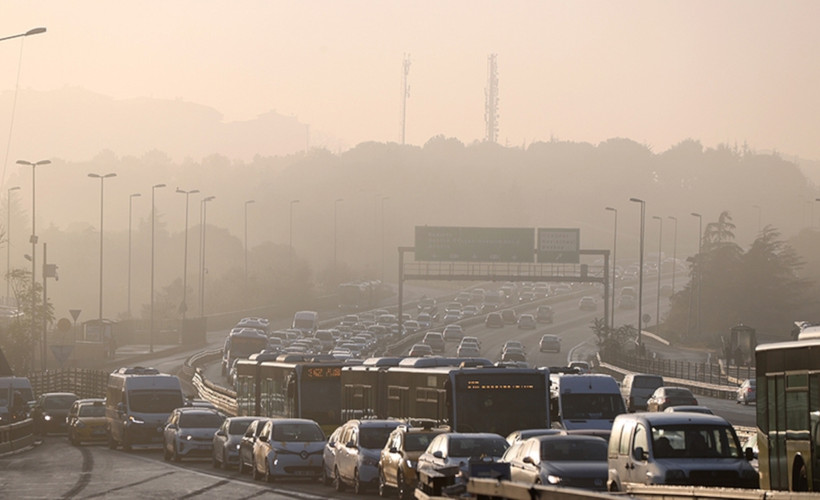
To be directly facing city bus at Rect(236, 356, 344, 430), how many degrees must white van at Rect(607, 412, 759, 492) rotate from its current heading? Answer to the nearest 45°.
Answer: approximately 180°

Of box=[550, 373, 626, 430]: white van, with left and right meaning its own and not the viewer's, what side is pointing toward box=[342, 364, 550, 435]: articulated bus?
right

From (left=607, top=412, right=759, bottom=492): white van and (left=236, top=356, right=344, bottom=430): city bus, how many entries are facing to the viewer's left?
0

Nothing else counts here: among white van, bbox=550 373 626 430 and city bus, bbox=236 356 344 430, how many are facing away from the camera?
0

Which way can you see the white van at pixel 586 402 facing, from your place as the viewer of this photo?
facing the viewer and to the right of the viewer
